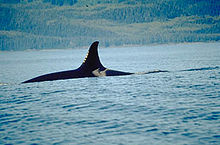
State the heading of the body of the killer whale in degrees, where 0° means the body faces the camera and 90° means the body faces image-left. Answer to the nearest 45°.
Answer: approximately 90°
